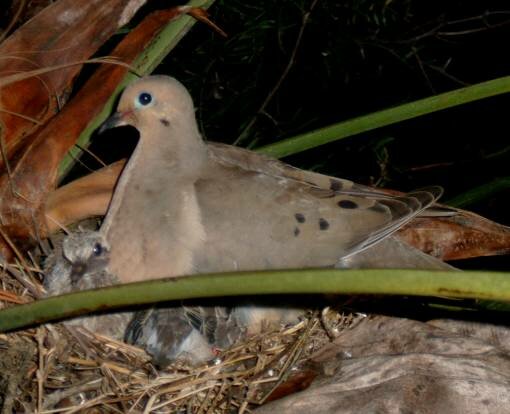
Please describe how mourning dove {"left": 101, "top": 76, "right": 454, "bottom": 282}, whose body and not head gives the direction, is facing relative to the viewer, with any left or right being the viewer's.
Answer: facing to the left of the viewer

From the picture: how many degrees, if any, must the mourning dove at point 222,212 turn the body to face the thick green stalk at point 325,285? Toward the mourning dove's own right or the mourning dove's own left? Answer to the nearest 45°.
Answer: approximately 90° to the mourning dove's own left
